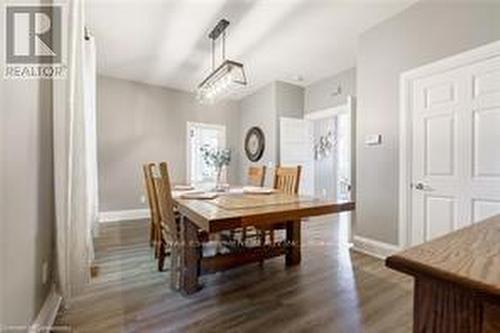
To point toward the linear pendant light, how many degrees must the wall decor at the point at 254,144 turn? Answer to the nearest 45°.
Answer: approximately 45° to its left

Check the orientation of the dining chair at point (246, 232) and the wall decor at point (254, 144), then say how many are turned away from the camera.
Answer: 0

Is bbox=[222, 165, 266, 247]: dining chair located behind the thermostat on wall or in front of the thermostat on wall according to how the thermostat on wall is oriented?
in front

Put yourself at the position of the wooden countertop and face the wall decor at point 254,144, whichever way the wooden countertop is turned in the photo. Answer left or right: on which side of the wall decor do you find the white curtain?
left

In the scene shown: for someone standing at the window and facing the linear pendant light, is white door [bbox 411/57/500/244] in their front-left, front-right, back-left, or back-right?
front-left

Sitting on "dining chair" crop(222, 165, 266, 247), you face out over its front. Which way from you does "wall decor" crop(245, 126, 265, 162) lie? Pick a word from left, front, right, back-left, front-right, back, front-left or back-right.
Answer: back-right

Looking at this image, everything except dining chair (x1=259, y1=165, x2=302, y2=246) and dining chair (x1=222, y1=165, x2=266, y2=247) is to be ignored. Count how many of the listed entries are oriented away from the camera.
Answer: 0

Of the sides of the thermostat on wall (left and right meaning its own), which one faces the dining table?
front

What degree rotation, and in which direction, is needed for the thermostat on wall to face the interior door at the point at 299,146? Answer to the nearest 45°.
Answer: approximately 90° to its right

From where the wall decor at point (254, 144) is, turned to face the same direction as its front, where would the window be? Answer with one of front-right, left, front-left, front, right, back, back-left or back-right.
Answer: front-right

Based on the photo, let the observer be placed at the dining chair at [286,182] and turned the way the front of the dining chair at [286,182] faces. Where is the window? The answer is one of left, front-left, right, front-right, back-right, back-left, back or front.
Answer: right

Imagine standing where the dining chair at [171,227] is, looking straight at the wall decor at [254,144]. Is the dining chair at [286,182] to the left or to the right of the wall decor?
right

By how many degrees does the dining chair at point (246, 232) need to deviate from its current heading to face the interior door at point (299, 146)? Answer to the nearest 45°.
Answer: approximately 180°

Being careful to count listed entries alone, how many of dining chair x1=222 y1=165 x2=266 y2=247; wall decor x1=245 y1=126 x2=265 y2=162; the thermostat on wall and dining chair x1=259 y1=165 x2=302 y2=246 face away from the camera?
0

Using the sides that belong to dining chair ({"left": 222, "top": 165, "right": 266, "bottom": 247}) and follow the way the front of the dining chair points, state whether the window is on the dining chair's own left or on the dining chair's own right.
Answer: on the dining chair's own right

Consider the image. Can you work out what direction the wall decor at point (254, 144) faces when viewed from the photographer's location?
facing the viewer and to the left of the viewer

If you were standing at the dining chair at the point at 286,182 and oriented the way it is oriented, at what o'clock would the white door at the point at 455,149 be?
The white door is roughly at 8 o'clock from the dining chair.

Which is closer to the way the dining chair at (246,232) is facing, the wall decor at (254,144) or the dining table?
the dining table
